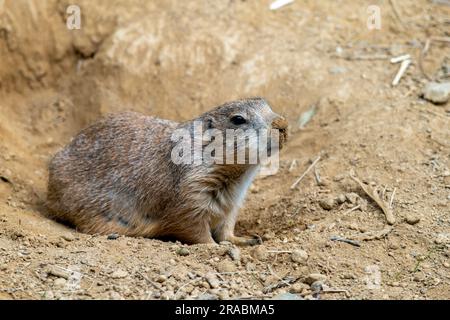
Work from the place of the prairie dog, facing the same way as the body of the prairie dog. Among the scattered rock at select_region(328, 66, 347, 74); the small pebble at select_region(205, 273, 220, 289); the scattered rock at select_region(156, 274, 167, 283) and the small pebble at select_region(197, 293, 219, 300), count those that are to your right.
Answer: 3

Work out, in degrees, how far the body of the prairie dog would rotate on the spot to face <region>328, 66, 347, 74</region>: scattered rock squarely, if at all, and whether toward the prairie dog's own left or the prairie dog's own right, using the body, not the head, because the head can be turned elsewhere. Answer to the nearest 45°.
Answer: approximately 45° to the prairie dog's own left

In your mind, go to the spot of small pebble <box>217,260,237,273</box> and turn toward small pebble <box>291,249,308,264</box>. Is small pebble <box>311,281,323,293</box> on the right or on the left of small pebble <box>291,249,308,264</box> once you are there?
right

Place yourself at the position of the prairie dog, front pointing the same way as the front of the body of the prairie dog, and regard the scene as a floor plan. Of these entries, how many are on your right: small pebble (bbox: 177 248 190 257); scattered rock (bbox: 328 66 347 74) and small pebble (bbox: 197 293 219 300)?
2

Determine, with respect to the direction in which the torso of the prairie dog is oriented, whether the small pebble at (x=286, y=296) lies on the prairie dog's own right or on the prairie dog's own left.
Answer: on the prairie dog's own right

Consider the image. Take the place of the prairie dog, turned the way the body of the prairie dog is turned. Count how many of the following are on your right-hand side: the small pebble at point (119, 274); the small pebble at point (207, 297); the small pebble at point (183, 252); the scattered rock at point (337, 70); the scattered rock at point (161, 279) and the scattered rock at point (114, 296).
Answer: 5

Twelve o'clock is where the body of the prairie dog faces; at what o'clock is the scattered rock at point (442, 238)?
The scattered rock is roughly at 1 o'clock from the prairie dog.

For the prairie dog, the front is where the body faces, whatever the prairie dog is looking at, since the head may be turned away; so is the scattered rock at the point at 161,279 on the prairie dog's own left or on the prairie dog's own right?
on the prairie dog's own right

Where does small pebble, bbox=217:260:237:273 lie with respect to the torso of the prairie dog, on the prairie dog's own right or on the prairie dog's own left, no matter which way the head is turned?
on the prairie dog's own right

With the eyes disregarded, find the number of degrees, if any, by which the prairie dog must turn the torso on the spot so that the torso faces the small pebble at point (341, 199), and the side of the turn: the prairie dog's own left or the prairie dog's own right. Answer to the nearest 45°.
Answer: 0° — it already faces it

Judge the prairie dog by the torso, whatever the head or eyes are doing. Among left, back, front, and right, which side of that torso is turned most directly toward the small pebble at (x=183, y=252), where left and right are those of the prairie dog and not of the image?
right

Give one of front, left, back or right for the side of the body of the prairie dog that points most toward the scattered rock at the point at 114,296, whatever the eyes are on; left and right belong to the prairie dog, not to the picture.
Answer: right

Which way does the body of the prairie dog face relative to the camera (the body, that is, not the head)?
to the viewer's right

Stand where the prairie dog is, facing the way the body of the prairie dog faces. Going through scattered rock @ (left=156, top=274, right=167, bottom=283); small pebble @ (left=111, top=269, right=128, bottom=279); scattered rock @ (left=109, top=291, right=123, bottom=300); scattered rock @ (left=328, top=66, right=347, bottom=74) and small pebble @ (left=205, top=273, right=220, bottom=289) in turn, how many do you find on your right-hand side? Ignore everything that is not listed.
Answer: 4

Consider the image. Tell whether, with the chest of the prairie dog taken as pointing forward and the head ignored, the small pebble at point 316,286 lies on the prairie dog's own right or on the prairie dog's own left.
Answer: on the prairie dog's own right
